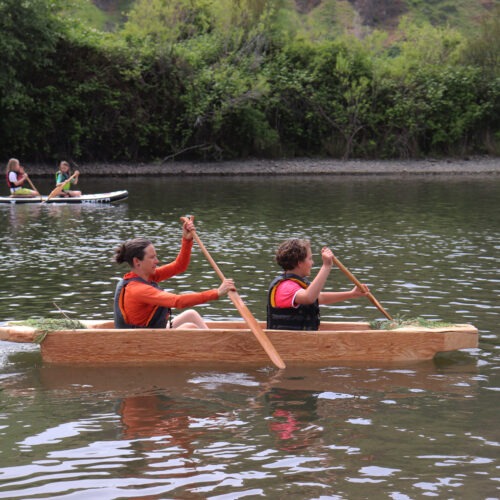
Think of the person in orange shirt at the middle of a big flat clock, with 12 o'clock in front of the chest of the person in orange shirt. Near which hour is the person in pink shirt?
The person in pink shirt is roughly at 12 o'clock from the person in orange shirt.

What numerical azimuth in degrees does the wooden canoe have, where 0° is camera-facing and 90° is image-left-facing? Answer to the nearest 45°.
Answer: approximately 270°

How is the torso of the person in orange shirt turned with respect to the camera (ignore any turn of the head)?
to the viewer's right

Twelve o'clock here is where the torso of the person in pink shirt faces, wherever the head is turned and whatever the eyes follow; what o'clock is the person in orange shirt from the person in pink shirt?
The person in orange shirt is roughly at 6 o'clock from the person in pink shirt.

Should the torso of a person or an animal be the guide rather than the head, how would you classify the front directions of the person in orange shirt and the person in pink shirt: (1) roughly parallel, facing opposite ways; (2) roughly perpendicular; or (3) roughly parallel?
roughly parallel

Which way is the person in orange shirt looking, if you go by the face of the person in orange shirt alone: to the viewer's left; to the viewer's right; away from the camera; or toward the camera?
to the viewer's right

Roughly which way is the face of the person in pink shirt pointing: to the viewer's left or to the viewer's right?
to the viewer's right

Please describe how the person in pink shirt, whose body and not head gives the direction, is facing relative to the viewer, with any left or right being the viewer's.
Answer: facing to the right of the viewer

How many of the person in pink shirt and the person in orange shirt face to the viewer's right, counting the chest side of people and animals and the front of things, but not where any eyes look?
2
